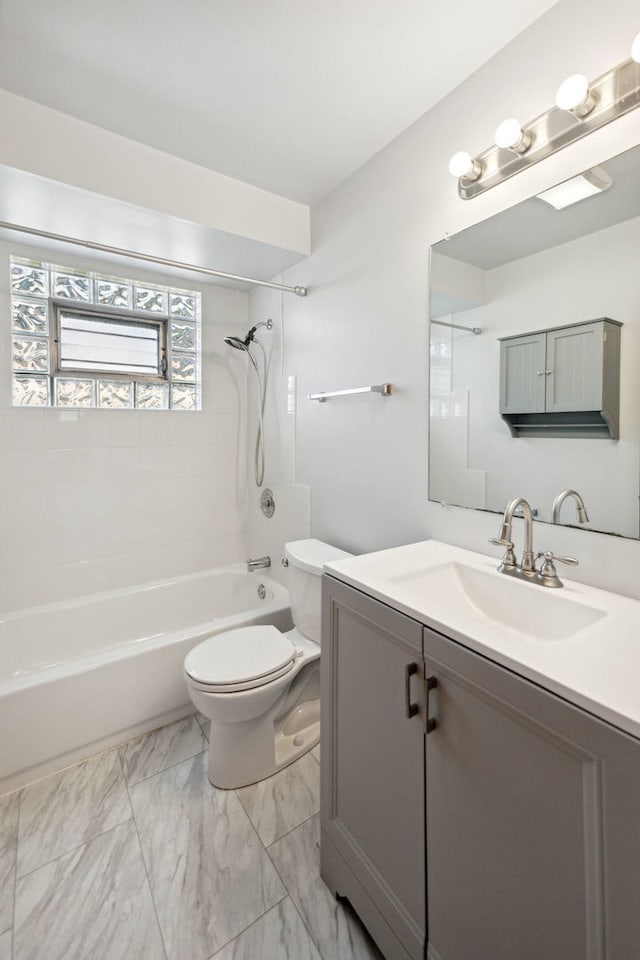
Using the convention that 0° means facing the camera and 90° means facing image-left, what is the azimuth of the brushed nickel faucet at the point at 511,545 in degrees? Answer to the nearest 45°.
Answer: approximately 45°

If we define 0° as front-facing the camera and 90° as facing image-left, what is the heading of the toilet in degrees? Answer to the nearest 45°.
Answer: approximately 45°

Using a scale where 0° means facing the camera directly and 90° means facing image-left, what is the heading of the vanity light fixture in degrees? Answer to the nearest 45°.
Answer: approximately 45°

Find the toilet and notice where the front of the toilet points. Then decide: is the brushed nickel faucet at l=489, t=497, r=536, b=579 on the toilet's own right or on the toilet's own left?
on the toilet's own left

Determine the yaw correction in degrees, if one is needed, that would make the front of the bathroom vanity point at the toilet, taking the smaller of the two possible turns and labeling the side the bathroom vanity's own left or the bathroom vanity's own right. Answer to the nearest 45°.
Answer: approximately 90° to the bathroom vanity's own right
